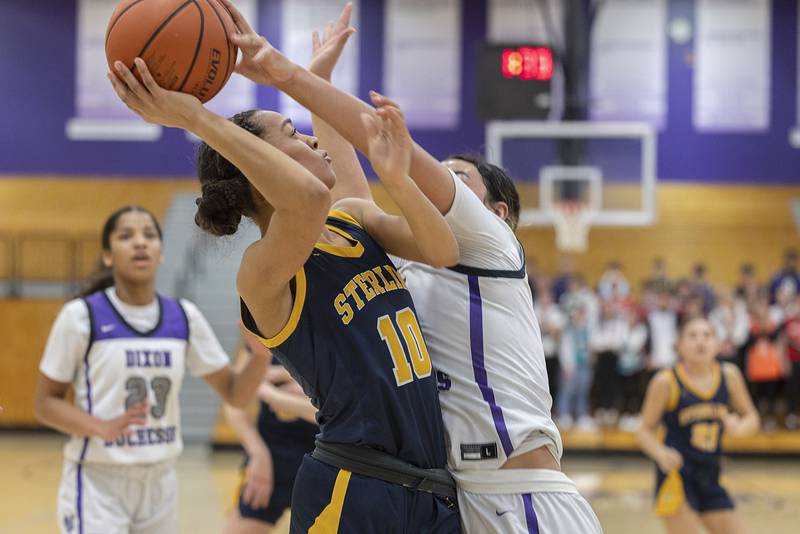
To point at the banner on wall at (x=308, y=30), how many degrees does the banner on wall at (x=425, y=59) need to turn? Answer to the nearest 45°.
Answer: approximately 90° to its right

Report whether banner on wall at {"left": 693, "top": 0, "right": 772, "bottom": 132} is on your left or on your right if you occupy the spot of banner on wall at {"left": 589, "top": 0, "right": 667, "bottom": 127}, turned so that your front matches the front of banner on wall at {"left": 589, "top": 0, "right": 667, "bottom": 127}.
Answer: on your left

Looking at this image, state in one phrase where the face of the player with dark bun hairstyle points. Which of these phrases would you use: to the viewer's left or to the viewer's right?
to the viewer's right

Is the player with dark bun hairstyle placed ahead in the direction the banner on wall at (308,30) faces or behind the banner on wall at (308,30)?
ahead

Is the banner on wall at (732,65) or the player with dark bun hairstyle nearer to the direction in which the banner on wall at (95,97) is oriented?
the player with dark bun hairstyle

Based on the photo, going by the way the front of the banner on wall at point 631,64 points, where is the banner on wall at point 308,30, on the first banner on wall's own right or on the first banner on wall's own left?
on the first banner on wall's own right

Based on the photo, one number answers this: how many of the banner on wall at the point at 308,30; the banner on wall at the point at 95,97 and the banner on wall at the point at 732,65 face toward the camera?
3

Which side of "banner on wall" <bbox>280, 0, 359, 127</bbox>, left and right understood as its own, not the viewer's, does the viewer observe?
front

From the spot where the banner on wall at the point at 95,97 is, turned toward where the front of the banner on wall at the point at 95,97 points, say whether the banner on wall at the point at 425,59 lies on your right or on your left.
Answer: on your left

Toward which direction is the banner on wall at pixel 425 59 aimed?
toward the camera

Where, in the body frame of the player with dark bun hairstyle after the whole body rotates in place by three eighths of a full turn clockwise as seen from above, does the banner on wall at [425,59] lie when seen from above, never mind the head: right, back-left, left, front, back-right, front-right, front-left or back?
right

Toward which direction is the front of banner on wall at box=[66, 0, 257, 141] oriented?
toward the camera

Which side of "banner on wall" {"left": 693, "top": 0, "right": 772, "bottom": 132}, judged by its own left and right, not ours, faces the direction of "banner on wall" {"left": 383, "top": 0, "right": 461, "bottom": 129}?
right

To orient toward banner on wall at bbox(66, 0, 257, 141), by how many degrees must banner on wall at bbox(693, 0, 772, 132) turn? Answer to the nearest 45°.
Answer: approximately 90° to its right
